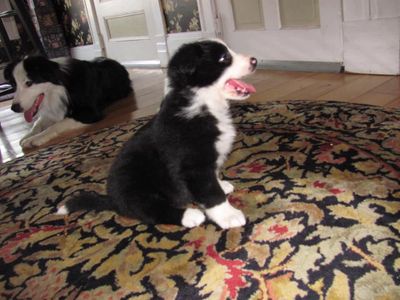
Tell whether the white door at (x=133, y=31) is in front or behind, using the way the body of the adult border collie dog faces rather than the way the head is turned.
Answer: behind

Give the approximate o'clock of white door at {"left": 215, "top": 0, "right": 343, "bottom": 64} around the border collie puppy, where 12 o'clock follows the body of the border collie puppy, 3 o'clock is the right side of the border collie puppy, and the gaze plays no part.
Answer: The white door is roughly at 10 o'clock from the border collie puppy.

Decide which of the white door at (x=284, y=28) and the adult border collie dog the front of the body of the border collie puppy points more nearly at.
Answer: the white door

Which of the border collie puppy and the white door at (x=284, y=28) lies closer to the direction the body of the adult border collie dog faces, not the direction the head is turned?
the border collie puppy

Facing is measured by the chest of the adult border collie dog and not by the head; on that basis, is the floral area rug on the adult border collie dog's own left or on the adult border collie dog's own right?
on the adult border collie dog's own left

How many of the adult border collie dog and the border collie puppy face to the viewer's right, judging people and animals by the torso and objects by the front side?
1

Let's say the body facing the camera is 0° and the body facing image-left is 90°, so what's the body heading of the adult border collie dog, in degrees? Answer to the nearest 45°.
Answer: approximately 45°

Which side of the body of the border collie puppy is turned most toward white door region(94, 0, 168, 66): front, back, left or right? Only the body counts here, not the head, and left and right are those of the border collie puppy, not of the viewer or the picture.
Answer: left

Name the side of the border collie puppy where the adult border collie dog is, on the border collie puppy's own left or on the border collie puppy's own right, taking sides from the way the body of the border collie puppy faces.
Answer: on the border collie puppy's own left

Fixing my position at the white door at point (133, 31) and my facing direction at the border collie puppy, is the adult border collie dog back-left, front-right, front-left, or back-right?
front-right

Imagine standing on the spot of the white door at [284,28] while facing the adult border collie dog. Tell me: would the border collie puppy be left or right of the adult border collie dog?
left

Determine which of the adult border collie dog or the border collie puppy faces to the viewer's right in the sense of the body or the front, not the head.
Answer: the border collie puppy

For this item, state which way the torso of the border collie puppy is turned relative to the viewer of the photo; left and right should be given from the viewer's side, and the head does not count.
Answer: facing to the right of the viewer
